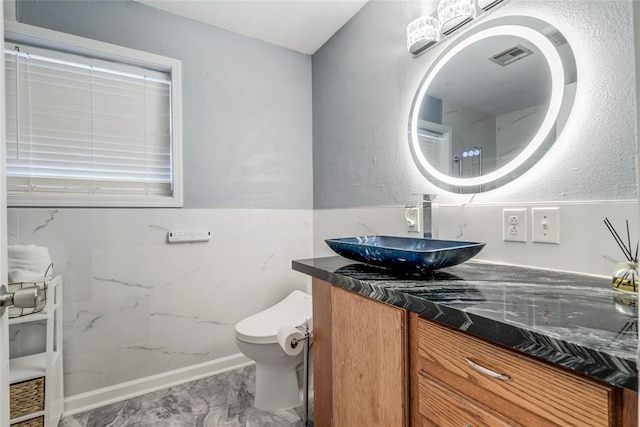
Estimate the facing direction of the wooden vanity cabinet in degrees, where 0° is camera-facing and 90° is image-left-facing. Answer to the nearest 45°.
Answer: approximately 45°

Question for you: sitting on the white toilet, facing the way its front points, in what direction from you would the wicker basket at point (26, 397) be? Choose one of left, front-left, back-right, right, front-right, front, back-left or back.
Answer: front-right

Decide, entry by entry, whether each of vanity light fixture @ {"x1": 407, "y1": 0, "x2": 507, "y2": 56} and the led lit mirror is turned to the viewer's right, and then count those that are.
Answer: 0

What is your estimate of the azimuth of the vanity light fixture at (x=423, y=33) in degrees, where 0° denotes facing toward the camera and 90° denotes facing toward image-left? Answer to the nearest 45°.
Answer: approximately 45°

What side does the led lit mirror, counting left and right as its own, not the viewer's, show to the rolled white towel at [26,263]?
front

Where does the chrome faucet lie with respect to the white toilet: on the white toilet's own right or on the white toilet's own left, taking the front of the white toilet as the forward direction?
on the white toilet's own left

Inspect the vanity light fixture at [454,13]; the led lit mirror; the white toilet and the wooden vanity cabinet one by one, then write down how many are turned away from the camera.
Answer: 0

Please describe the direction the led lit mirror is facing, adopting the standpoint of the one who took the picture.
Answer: facing the viewer and to the left of the viewer
